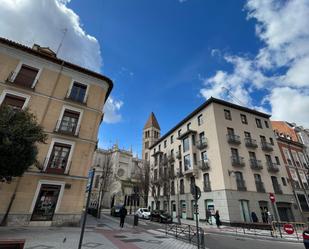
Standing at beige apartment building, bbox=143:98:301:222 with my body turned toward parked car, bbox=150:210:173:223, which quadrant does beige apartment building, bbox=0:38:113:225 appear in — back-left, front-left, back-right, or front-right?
front-left

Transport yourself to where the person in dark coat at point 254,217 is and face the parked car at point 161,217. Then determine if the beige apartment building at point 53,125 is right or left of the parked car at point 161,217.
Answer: left

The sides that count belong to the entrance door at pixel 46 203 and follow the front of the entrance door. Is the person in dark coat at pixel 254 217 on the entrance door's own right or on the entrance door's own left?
on the entrance door's own left

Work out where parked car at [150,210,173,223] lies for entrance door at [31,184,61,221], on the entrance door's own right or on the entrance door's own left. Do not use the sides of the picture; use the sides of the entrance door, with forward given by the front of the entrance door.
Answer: on the entrance door's own left

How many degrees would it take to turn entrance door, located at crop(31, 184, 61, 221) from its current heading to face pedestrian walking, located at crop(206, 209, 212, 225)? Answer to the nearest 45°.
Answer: approximately 90° to its left

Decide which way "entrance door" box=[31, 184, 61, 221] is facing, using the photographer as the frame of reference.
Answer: facing the viewer

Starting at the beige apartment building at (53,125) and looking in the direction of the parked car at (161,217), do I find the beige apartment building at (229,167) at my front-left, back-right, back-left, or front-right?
front-right

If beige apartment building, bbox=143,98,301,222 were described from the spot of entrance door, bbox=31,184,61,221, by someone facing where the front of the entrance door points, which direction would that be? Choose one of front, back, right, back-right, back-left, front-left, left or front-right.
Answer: left

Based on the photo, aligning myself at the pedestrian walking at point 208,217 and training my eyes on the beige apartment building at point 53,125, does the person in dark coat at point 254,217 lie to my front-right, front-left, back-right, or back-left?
back-left
